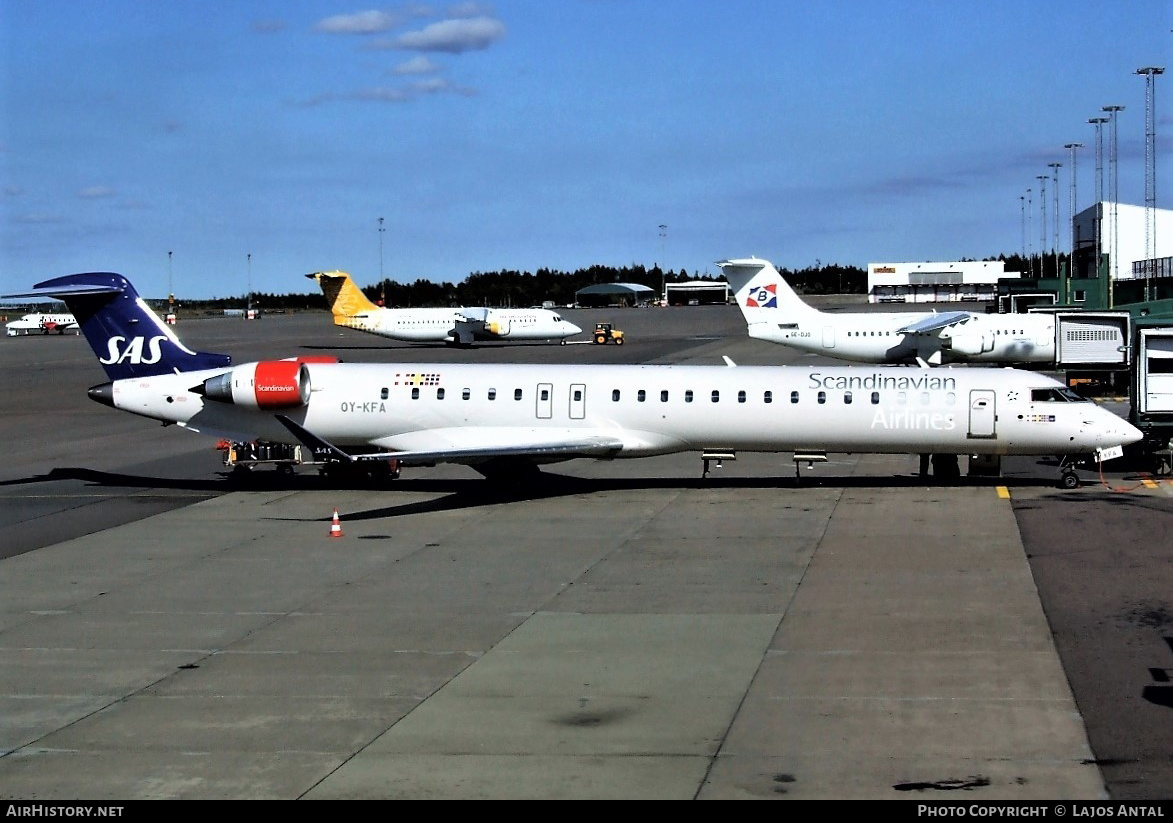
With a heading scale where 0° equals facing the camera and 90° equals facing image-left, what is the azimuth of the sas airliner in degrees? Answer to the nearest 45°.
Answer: approximately 270°
